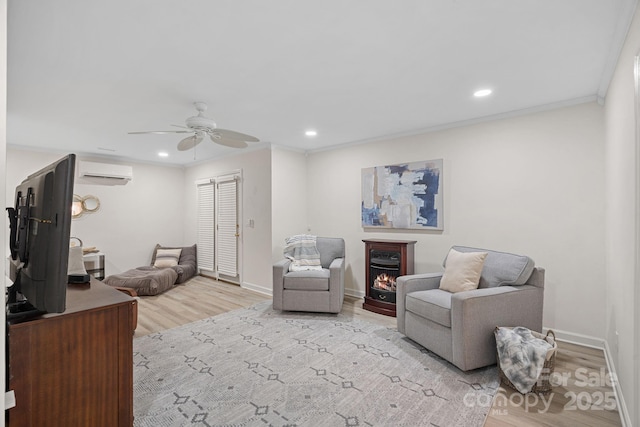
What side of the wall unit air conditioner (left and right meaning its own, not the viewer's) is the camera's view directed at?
front

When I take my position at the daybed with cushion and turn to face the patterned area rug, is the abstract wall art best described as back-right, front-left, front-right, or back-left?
front-left

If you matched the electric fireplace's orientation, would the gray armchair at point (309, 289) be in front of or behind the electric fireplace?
in front

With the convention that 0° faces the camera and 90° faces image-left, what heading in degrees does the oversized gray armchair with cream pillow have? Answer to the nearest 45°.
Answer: approximately 45°

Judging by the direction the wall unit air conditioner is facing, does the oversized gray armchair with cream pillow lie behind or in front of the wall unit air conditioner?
in front

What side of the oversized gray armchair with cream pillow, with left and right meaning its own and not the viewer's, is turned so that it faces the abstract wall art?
right

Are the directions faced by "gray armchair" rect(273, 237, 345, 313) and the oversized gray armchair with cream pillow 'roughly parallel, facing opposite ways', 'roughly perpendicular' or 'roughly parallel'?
roughly perpendicular

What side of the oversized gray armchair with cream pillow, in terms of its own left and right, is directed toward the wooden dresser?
front

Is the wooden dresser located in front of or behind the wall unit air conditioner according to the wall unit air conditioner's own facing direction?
in front

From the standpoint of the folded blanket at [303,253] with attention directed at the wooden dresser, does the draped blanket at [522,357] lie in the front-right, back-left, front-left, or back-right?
front-left

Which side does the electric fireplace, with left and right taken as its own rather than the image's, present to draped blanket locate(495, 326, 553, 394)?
left
